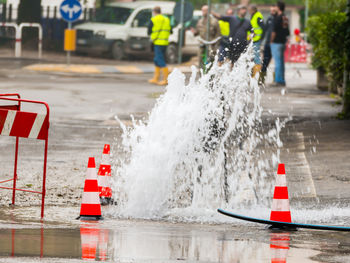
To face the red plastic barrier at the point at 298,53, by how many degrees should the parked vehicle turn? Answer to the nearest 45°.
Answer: approximately 180°

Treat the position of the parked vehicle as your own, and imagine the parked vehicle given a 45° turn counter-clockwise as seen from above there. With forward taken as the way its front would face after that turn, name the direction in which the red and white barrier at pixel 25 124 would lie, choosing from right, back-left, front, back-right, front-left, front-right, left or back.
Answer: front

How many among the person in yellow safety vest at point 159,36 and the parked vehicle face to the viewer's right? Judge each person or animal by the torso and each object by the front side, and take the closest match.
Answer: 0

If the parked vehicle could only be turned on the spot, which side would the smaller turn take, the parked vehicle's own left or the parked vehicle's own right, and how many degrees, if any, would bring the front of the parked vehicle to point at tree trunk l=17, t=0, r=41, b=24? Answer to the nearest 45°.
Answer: approximately 90° to the parked vehicle's own right

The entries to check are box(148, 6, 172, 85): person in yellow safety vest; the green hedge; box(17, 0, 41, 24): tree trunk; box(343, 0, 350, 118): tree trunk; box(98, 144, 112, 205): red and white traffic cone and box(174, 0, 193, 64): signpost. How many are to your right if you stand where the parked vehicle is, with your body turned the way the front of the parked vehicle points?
1

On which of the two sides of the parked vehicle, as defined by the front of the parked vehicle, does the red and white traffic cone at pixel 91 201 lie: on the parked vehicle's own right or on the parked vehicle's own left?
on the parked vehicle's own left

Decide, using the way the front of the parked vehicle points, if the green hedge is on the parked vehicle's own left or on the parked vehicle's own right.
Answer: on the parked vehicle's own left
